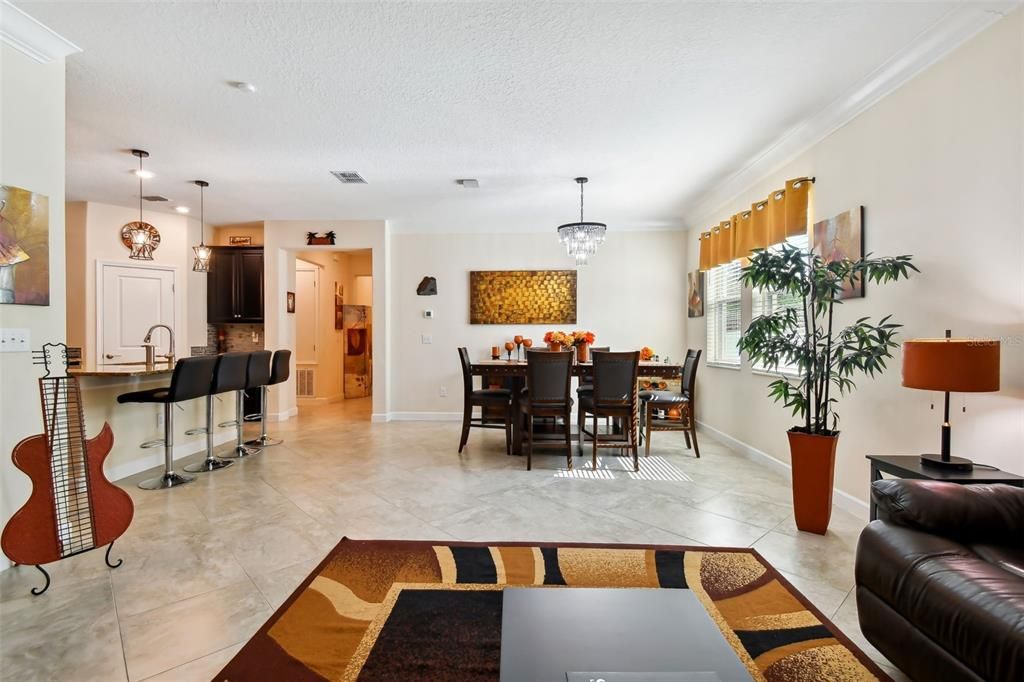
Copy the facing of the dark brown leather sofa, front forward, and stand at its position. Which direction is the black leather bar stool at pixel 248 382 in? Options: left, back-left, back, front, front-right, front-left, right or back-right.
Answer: front-right

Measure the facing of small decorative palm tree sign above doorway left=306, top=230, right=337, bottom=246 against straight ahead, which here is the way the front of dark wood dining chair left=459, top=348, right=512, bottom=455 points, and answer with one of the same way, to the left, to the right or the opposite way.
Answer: to the right

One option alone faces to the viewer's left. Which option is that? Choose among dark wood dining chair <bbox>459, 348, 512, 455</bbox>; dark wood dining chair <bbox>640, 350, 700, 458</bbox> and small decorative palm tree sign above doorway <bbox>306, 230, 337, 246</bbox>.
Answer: dark wood dining chair <bbox>640, 350, 700, 458</bbox>

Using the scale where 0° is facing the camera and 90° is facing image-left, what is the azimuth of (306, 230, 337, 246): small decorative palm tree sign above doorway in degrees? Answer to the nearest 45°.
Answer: approximately 0°

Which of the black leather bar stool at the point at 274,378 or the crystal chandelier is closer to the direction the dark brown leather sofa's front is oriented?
the black leather bar stool

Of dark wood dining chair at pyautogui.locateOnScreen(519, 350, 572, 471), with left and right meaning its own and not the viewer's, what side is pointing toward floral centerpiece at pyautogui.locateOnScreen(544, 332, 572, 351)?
front

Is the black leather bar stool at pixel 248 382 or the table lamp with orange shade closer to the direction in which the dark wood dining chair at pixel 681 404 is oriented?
the black leather bar stool

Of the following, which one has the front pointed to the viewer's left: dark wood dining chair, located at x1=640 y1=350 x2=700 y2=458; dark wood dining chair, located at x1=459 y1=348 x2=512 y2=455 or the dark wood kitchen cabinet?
dark wood dining chair, located at x1=640 y1=350 x2=700 y2=458

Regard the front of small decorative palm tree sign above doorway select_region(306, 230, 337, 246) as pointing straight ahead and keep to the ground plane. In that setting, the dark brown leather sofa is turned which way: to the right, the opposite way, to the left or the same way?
to the right

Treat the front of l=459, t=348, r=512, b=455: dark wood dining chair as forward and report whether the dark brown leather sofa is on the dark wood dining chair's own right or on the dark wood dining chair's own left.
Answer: on the dark wood dining chair's own right

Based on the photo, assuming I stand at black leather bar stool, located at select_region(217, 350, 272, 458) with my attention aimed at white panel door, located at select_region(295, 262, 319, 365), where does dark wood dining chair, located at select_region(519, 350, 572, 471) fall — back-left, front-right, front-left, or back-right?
back-right

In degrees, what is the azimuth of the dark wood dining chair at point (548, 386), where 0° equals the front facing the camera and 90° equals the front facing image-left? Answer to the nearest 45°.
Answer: approximately 180°

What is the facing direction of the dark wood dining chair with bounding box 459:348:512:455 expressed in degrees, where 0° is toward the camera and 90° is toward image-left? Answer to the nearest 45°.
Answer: approximately 270°
